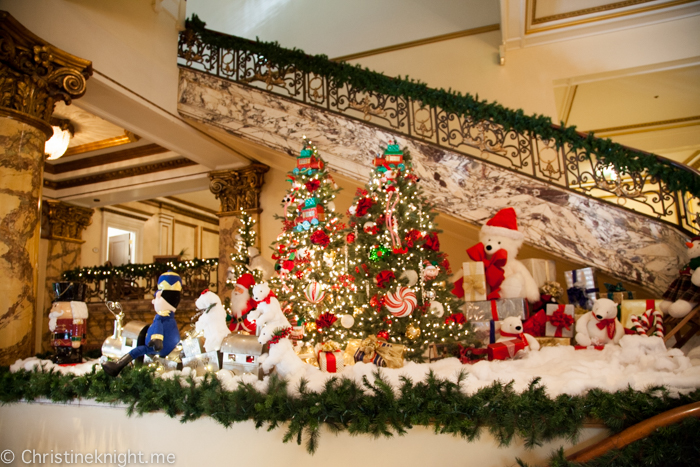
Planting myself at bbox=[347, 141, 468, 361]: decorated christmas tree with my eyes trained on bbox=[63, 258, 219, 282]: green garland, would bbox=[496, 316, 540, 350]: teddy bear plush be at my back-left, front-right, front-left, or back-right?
back-right

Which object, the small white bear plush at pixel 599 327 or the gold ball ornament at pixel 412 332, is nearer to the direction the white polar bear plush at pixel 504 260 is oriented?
the gold ball ornament

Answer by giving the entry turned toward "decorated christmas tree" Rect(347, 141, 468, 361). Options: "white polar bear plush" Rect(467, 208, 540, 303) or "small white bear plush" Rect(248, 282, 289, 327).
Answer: the white polar bear plush
